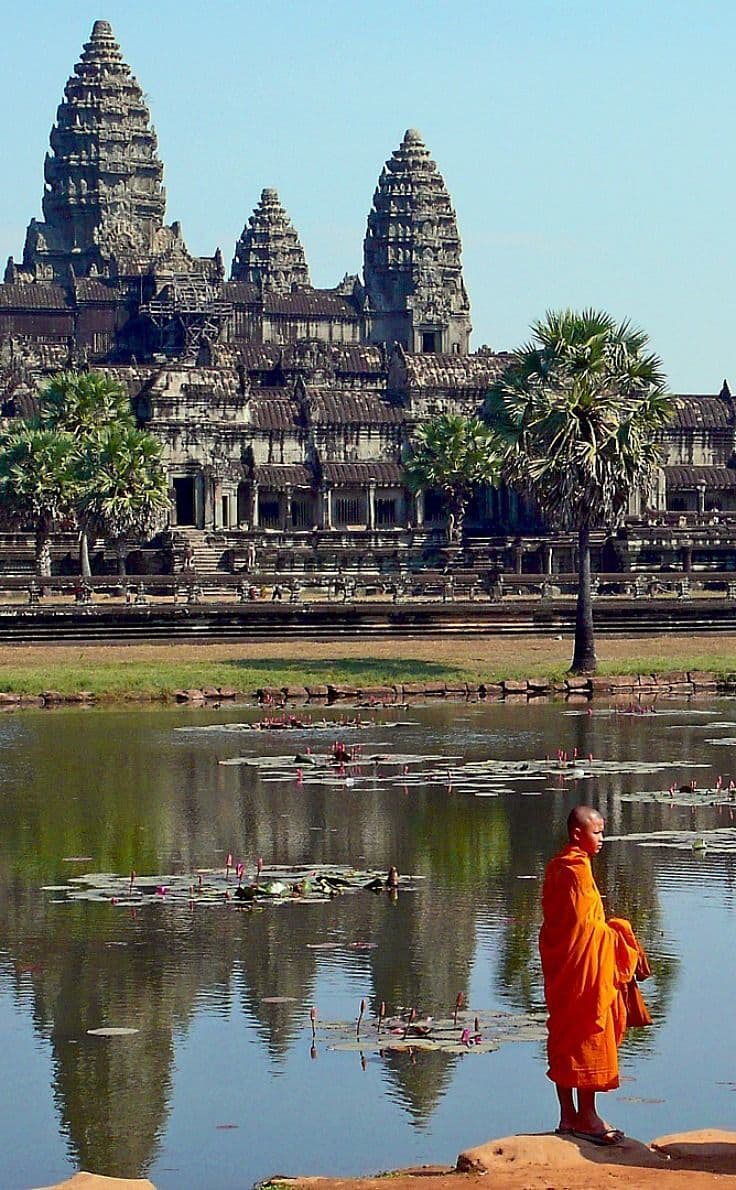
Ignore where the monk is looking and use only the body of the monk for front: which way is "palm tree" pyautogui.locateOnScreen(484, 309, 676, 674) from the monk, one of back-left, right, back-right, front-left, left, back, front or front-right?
left

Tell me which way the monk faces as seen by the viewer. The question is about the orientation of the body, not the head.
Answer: to the viewer's right

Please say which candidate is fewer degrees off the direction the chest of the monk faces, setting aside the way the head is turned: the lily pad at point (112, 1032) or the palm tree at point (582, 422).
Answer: the palm tree

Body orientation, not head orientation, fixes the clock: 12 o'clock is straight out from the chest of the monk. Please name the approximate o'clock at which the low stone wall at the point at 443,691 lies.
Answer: The low stone wall is roughly at 9 o'clock from the monk.

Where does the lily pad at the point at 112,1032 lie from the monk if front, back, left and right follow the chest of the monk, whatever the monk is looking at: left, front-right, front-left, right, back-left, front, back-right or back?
back-left
